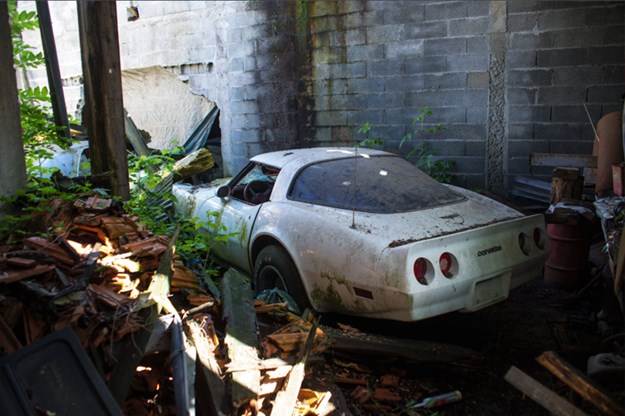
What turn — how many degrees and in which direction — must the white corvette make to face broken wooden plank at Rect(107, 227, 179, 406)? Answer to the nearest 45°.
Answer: approximately 90° to its left

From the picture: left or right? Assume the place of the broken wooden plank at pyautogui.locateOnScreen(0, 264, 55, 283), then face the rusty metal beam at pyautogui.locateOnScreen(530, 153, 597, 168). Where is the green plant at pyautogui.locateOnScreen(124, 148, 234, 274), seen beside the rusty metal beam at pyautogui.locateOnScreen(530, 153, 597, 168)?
left

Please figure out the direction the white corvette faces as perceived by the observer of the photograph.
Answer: facing away from the viewer and to the left of the viewer

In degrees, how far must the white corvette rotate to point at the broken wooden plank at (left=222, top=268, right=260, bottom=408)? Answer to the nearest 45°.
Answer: approximately 90° to its left

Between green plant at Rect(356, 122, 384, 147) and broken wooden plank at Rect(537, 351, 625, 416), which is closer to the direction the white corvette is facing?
the green plant

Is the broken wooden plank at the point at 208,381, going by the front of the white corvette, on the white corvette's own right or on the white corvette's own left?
on the white corvette's own left

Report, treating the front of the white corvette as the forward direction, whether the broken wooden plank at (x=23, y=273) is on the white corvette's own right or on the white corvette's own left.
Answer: on the white corvette's own left

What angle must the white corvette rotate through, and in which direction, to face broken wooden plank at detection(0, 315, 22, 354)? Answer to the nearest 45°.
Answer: approximately 90° to its left
